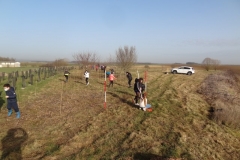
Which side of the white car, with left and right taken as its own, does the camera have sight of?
left
